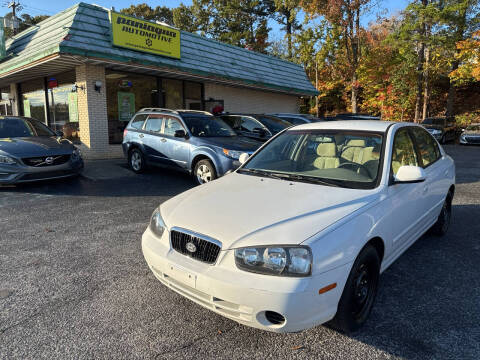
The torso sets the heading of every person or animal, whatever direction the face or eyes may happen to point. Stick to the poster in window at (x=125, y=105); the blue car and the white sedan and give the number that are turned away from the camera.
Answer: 0

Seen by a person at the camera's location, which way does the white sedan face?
facing the viewer and to the left of the viewer

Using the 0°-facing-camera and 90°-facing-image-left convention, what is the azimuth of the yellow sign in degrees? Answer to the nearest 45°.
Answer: approximately 315°

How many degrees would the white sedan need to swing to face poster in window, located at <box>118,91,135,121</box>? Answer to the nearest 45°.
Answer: approximately 90° to its right

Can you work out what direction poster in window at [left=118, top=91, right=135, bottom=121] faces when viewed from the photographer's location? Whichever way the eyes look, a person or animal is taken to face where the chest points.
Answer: facing the viewer and to the right of the viewer

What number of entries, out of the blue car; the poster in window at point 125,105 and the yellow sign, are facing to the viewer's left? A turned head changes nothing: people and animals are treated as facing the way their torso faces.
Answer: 0

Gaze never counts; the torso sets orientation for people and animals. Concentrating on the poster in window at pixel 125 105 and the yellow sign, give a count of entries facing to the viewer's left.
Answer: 0

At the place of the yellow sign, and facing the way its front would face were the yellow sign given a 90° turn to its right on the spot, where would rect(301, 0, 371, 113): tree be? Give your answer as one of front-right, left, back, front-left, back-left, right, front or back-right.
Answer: back

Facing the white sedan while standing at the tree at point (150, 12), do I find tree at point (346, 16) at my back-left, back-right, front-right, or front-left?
front-left
